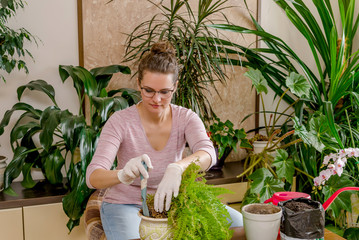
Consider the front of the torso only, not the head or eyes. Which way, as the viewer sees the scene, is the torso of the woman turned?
toward the camera

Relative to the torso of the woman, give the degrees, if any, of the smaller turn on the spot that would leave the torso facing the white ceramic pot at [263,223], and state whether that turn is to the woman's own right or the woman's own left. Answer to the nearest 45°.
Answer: approximately 45° to the woman's own left

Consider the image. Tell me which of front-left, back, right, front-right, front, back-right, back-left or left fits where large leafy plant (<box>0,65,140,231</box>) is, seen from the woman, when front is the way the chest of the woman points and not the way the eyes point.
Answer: back-right

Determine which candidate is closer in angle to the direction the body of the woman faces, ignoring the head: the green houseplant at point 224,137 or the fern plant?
the fern plant

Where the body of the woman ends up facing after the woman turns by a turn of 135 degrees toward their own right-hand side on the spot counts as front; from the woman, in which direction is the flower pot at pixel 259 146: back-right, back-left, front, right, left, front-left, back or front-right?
right

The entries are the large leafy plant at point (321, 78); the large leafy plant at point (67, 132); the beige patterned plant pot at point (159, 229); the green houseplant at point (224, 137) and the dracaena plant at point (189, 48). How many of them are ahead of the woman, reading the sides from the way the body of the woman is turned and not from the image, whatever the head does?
1

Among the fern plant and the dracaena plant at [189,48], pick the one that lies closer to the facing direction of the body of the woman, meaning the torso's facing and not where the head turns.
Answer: the fern plant

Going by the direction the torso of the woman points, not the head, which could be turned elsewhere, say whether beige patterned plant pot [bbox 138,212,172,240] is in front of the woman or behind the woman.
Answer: in front

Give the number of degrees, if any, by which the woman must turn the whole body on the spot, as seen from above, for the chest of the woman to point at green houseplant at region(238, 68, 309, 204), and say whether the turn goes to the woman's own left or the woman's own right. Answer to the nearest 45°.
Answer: approximately 135° to the woman's own left

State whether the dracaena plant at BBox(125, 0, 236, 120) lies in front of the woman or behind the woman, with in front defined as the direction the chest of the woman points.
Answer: behind

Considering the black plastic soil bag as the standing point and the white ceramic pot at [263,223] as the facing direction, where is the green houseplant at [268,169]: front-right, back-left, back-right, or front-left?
front-right

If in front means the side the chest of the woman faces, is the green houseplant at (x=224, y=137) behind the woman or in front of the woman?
behind

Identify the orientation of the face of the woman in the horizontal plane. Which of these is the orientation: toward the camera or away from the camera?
toward the camera

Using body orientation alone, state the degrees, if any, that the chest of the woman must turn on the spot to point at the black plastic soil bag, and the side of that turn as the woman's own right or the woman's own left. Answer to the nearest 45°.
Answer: approximately 45° to the woman's own left

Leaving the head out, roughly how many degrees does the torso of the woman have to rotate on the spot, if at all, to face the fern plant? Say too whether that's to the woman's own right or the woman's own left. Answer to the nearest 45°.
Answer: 0° — they already face it
